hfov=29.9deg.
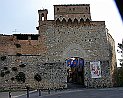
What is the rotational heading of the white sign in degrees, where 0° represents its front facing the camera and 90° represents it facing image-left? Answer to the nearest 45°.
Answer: approximately 0°

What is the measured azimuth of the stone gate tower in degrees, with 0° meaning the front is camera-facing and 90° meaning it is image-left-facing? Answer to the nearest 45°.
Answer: approximately 0°

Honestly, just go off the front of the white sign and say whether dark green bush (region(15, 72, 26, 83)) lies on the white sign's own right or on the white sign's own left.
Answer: on the white sign's own right
